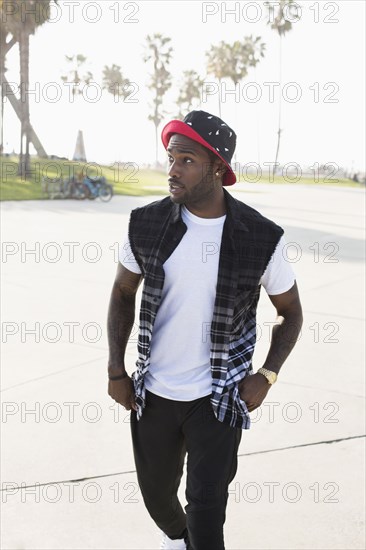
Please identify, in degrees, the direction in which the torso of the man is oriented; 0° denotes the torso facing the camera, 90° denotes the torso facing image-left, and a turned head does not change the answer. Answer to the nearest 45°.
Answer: approximately 0°

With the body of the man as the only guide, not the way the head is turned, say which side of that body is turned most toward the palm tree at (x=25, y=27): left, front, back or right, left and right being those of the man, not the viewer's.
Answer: back

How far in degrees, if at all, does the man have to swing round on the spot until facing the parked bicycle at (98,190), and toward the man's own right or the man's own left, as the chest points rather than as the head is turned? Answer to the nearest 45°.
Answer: approximately 180°
